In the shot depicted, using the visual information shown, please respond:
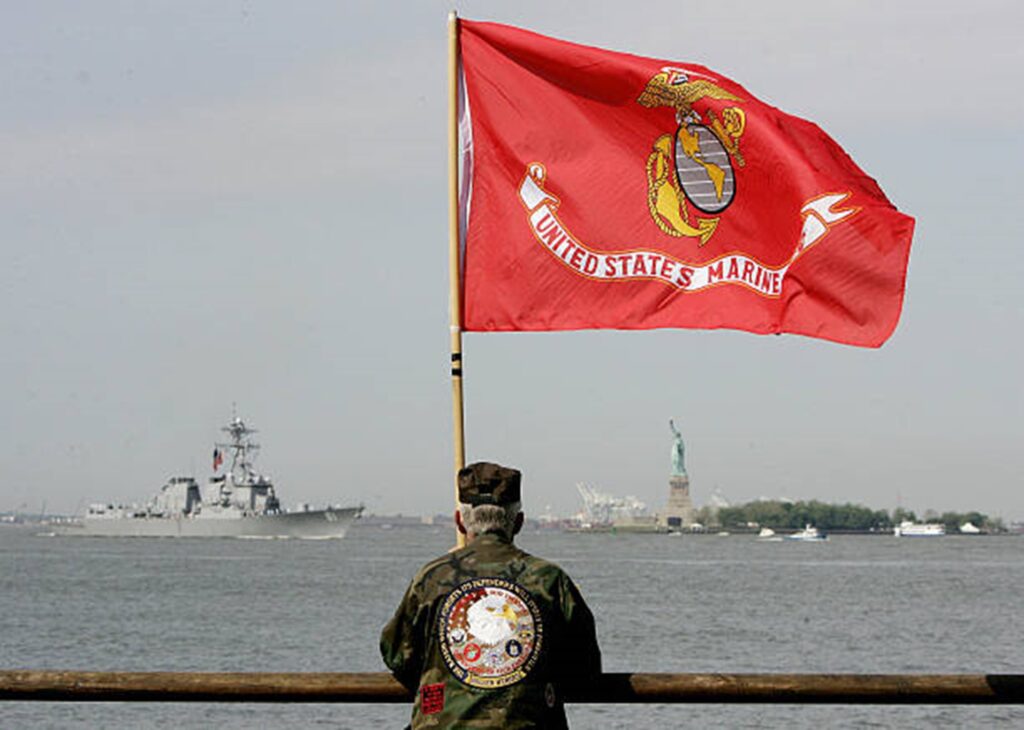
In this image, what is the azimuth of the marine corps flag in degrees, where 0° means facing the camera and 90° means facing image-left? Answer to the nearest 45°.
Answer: approximately 0°
